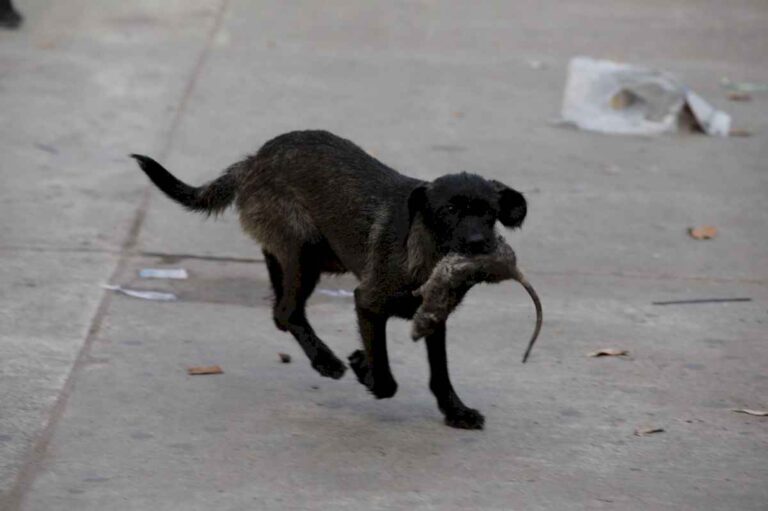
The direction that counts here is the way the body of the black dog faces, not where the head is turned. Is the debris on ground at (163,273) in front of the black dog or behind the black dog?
behind

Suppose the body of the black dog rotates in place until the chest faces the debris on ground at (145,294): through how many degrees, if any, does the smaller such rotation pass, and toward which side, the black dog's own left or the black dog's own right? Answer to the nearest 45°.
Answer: approximately 180°

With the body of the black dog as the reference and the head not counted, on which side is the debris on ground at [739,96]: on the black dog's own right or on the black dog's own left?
on the black dog's own left

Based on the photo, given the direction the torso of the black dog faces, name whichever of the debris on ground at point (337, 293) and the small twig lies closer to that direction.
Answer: the small twig

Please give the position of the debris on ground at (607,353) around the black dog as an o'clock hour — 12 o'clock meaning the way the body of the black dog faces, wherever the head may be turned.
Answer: The debris on ground is roughly at 10 o'clock from the black dog.

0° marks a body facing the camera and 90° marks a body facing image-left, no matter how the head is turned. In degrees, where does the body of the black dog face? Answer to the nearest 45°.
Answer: approximately 315°

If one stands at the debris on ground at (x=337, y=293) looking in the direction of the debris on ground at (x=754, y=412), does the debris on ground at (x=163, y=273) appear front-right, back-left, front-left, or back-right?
back-right

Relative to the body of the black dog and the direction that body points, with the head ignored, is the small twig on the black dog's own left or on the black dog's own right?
on the black dog's own left
